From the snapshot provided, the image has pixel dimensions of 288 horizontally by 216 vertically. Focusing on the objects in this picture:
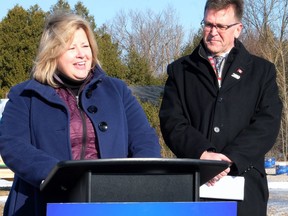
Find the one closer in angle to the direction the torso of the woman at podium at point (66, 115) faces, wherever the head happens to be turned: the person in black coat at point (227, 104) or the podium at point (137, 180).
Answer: the podium

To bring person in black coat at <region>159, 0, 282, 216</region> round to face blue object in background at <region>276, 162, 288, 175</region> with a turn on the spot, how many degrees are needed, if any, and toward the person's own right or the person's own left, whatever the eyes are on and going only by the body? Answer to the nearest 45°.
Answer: approximately 180°

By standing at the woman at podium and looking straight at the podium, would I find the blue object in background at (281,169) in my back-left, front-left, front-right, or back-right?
back-left

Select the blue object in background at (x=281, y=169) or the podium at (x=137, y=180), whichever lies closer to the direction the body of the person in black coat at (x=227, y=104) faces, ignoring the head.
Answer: the podium

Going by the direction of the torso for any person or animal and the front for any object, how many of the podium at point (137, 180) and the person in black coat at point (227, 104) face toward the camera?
2

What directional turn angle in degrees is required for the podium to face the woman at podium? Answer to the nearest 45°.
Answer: approximately 135° to its right

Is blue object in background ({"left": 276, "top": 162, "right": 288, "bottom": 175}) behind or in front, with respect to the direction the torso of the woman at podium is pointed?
behind

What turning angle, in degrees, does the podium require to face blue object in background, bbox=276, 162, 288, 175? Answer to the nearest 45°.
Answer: approximately 180°

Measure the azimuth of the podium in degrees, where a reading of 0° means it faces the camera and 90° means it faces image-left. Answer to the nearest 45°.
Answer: approximately 0°
